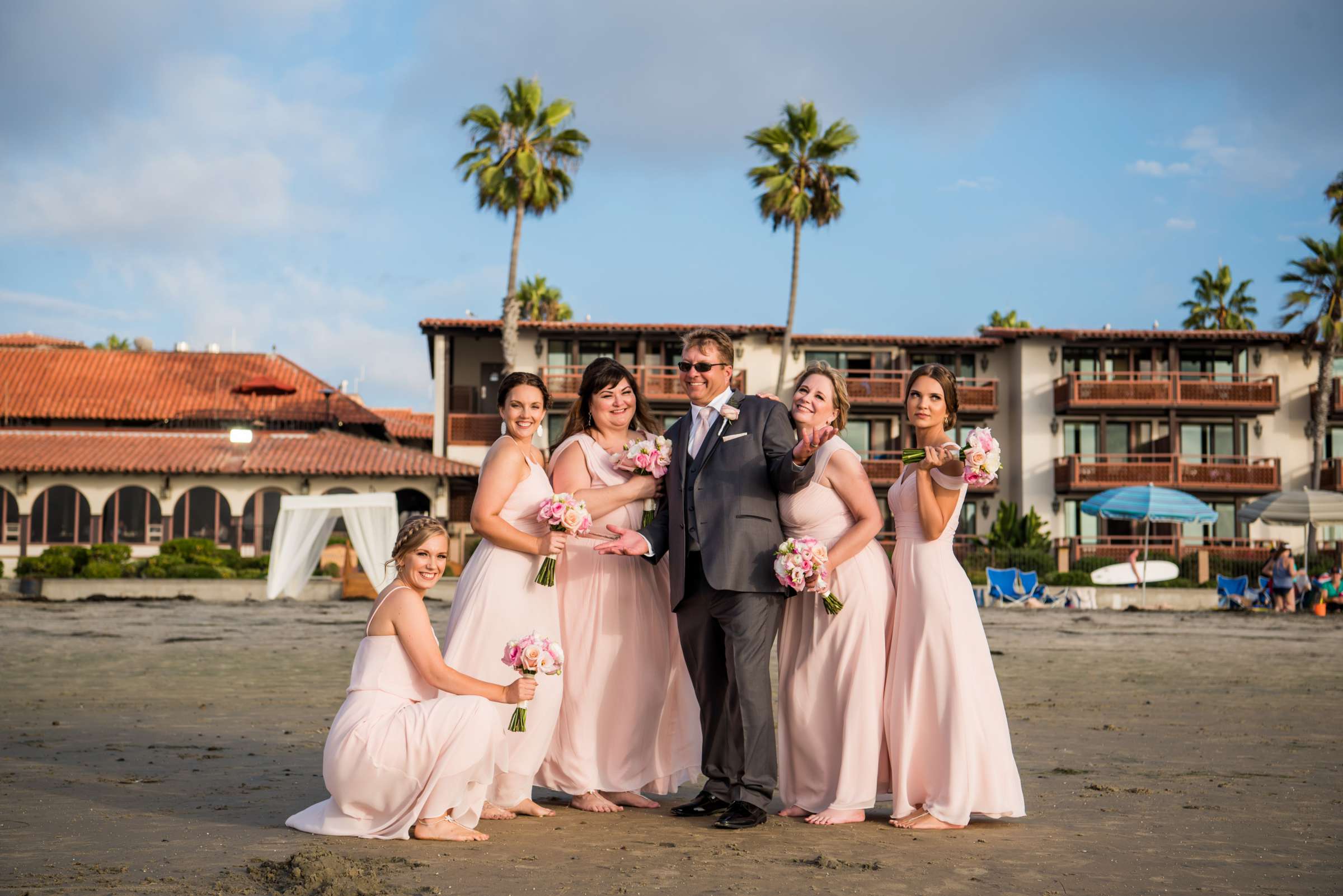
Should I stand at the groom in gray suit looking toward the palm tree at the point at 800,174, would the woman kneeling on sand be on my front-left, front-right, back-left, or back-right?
back-left

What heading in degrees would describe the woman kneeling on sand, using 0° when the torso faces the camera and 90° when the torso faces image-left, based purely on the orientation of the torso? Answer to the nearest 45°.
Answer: approximately 270°

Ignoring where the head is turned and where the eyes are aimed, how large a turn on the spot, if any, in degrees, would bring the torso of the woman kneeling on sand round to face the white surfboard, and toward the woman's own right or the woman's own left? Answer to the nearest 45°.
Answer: approximately 45° to the woman's own left

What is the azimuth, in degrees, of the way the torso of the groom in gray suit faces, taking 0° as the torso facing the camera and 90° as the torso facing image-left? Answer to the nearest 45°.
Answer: approximately 45°

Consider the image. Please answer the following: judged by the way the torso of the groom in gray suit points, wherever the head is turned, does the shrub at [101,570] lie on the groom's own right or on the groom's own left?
on the groom's own right

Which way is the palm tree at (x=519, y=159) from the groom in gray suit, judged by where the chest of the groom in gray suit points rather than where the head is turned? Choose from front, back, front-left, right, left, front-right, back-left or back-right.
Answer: back-right

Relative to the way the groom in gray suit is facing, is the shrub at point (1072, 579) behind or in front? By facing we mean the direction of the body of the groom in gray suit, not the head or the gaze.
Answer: behind

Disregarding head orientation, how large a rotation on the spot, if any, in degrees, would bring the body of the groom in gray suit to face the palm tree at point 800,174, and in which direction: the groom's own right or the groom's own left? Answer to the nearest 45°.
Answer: approximately 135° to the groom's own right

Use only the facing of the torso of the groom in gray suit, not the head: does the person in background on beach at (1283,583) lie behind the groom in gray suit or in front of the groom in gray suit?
behind

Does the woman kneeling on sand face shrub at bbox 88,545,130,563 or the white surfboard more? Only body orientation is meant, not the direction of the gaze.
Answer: the white surfboard

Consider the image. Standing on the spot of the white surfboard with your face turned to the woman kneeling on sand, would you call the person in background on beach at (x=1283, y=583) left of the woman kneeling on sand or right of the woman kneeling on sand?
left
